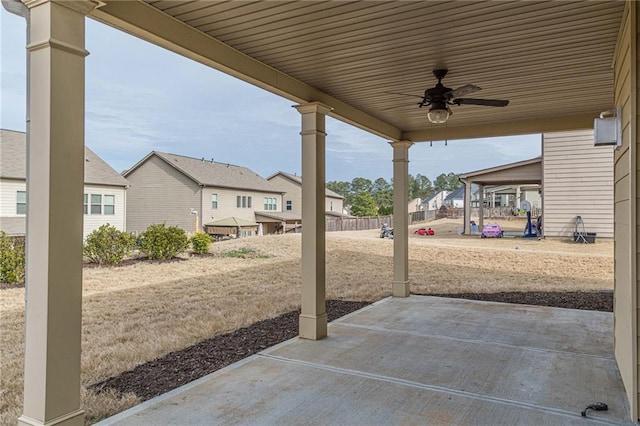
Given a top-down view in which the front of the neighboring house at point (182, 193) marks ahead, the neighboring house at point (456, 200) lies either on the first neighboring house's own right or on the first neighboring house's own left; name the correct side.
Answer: on the first neighboring house's own right

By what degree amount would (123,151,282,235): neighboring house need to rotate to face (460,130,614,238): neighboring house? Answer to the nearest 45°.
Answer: approximately 180°

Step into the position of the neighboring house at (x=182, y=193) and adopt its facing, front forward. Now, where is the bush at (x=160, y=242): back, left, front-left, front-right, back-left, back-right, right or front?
back-left

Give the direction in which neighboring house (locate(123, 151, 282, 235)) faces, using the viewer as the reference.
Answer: facing away from the viewer and to the left of the viewer

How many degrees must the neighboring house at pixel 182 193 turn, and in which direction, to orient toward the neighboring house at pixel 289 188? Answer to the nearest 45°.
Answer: approximately 90° to its right

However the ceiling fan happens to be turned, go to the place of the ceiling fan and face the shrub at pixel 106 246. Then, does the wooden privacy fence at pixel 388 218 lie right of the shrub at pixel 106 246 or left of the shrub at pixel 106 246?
right
